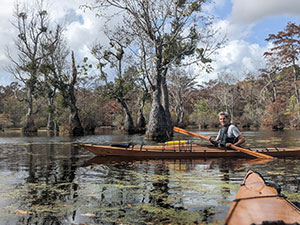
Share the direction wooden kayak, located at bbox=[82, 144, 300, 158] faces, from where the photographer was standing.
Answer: facing to the left of the viewer

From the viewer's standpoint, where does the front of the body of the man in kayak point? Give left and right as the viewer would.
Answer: facing the viewer and to the left of the viewer
